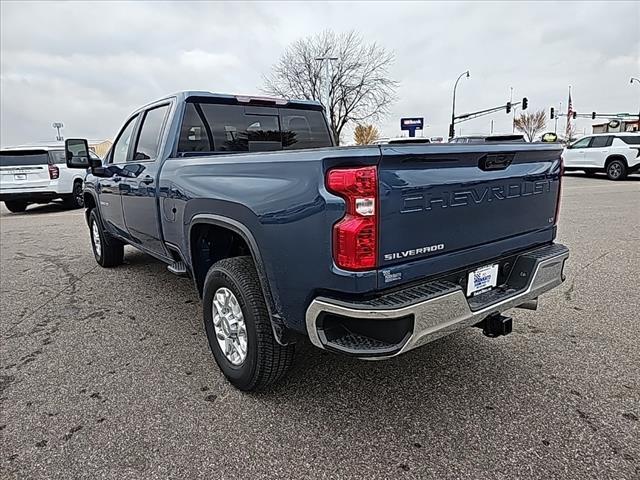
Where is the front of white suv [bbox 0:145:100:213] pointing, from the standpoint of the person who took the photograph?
facing away from the viewer and to the right of the viewer

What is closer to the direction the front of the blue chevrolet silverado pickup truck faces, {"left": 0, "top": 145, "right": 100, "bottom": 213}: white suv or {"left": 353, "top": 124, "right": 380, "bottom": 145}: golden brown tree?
the white suv

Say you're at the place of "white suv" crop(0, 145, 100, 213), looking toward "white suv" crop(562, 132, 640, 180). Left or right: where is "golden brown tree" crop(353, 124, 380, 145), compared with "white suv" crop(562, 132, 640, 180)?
left

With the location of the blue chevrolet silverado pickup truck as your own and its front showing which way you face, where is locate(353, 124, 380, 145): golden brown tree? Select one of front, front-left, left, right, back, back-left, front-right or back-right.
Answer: front-right

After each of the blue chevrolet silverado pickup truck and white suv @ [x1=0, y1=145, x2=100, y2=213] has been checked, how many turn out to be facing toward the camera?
0

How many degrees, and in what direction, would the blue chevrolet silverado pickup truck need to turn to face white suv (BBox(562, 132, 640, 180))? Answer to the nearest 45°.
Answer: approximately 90° to its right

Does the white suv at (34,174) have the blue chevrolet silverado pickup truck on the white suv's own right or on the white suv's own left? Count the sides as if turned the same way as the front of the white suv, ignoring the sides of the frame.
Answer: on the white suv's own right

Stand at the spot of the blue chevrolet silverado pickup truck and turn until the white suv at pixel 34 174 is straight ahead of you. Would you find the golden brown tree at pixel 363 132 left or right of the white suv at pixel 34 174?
right

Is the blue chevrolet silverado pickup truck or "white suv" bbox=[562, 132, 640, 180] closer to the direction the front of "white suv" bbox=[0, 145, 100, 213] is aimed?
the white suv

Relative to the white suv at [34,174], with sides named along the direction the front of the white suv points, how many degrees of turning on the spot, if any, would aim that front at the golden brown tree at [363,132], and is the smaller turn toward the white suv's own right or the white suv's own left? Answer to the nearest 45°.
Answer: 0° — it already faces it

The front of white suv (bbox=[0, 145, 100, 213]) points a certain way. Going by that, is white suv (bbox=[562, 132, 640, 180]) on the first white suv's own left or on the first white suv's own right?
on the first white suv's own right

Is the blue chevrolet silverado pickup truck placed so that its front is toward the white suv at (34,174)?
yes

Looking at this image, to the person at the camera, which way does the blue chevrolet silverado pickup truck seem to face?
facing away from the viewer and to the left of the viewer
